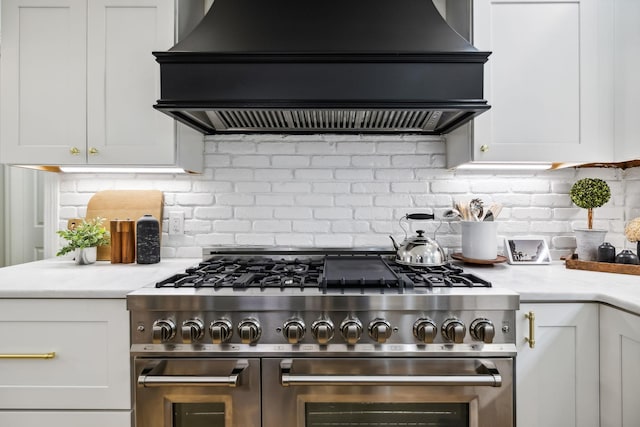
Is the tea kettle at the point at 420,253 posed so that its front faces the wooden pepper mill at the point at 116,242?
yes

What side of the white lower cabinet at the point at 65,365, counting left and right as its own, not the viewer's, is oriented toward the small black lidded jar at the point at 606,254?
left

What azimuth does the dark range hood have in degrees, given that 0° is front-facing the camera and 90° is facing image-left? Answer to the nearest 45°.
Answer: approximately 0°

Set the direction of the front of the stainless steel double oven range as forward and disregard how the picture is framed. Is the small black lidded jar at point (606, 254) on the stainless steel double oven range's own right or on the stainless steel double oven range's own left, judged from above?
on the stainless steel double oven range's own left

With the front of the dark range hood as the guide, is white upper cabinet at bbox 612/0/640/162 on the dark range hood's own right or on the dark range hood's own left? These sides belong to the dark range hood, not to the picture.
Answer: on the dark range hood's own left

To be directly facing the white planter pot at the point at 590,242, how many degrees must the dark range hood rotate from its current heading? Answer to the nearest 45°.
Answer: approximately 90° to its left

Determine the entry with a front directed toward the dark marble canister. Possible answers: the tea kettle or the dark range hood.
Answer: the tea kettle

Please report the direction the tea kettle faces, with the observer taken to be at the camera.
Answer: facing to the left of the viewer

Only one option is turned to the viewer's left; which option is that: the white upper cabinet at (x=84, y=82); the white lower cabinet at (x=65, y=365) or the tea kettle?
the tea kettle

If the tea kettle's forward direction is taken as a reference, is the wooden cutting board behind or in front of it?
in front

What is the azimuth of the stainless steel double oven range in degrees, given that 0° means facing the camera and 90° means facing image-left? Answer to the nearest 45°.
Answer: approximately 0°
